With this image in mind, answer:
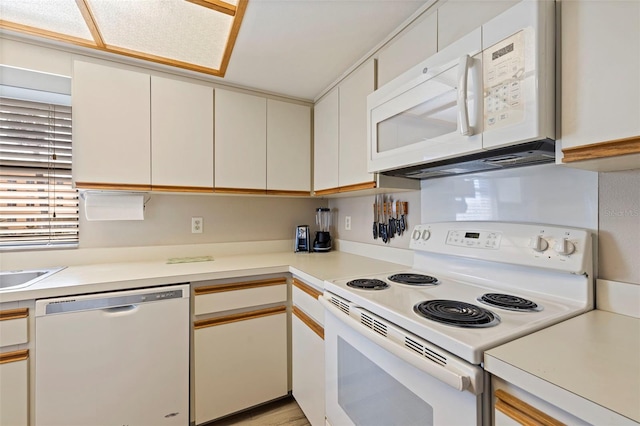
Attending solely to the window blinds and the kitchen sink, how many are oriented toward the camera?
2

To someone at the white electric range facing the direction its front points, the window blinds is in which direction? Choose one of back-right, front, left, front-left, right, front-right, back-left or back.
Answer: front-right

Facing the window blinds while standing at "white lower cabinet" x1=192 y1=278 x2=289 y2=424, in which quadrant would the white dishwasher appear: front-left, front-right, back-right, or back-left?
front-left

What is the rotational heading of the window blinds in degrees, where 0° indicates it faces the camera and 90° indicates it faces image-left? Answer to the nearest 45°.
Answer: approximately 0°

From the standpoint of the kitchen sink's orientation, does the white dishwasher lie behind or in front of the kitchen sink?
in front

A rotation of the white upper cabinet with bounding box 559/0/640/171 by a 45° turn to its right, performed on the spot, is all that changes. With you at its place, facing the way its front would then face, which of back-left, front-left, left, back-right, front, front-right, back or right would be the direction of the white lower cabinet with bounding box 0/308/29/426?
front-left

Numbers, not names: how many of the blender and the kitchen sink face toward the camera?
2

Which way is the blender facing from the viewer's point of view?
toward the camera

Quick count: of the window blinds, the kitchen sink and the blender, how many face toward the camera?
3

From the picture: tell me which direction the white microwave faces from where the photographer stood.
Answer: facing the viewer and to the left of the viewer

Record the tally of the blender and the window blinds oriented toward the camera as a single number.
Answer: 2

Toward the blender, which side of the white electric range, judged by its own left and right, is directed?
right

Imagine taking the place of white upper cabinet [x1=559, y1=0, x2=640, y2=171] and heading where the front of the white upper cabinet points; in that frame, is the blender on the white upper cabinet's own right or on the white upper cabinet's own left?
on the white upper cabinet's own right
